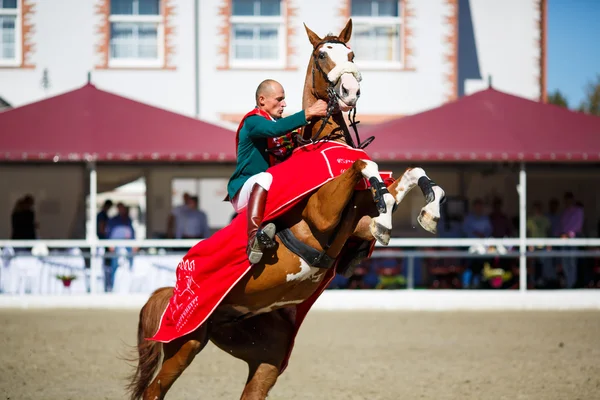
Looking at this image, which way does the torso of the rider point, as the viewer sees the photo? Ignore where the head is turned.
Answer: to the viewer's right

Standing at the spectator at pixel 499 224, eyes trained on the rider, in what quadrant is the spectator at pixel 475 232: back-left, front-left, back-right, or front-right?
front-right
